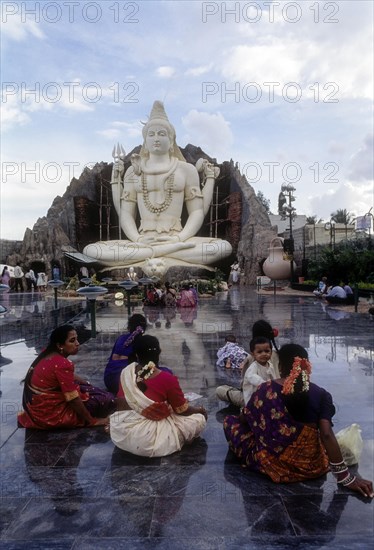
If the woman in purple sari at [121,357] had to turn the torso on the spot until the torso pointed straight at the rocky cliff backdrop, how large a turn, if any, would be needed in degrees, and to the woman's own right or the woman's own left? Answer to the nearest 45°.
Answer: approximately 45° to the woman's own left

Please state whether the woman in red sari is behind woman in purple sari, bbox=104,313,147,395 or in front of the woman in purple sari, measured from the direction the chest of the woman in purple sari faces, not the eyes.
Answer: behind

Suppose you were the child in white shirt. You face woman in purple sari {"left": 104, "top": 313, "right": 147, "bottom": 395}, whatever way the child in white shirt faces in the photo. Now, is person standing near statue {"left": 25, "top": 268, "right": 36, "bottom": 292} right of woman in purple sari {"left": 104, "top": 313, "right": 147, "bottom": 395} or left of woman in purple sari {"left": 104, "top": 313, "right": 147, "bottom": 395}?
right

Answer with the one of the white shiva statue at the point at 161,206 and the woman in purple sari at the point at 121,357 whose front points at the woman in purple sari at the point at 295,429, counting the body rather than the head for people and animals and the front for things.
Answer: the white shiva statue

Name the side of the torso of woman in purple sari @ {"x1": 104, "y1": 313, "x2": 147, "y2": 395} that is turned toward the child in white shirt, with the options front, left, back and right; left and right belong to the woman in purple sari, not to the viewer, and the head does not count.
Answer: right

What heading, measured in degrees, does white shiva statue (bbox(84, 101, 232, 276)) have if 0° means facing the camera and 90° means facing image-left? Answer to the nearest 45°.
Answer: approximately 0°

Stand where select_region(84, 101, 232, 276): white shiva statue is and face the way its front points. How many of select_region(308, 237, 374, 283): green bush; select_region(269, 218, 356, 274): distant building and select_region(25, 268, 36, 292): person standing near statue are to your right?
1

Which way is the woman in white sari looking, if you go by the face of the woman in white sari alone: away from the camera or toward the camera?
away from the camera

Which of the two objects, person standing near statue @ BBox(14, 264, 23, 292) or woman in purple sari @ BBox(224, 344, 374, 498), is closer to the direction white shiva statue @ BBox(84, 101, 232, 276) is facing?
the woman in purple sari

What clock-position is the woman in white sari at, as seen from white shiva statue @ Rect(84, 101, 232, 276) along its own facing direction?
The woman in white sari is roughly at 12 o'clock from the white shiva statue.

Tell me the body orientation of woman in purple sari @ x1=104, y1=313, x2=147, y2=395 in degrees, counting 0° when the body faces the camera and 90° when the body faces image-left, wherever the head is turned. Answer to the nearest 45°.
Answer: approximately 225°

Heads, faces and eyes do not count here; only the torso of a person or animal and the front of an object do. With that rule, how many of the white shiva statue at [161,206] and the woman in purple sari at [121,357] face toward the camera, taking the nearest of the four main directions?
1

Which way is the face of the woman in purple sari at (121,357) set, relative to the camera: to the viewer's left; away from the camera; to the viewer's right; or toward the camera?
away from the camera

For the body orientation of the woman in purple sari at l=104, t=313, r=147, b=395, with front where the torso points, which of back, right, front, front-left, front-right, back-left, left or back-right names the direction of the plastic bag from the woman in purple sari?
right

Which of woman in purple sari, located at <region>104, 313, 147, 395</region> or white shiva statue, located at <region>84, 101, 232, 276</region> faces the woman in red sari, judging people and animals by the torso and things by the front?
the white shiva statue

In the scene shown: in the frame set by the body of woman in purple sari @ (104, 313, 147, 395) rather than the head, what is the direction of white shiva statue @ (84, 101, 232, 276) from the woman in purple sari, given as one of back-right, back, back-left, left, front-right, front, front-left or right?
front-left
